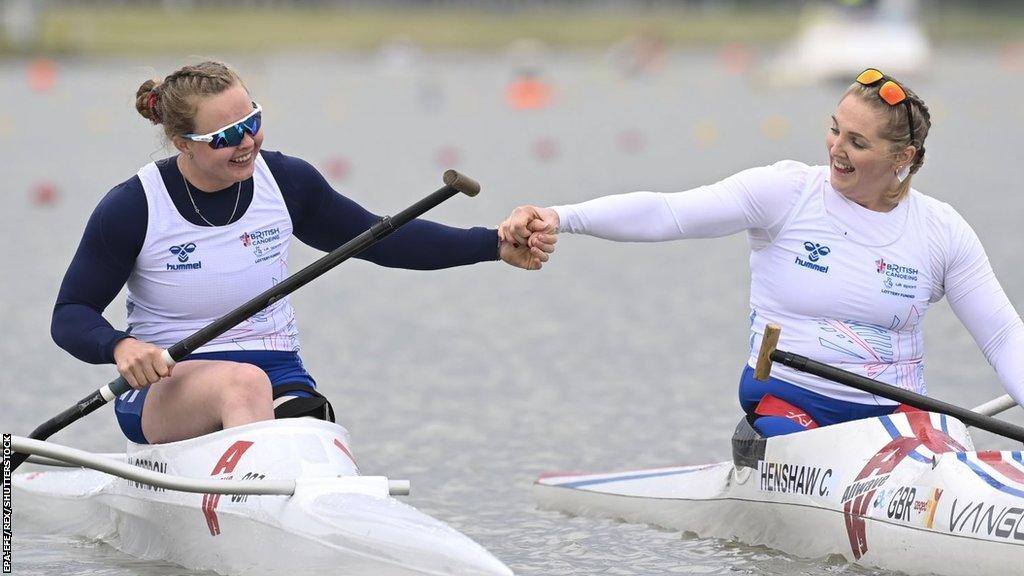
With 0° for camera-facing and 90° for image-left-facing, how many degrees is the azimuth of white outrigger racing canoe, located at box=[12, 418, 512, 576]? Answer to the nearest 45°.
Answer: approximately 315°

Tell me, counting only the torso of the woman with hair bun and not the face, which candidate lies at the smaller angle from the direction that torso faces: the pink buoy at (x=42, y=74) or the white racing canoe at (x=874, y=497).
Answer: the white racing canoe

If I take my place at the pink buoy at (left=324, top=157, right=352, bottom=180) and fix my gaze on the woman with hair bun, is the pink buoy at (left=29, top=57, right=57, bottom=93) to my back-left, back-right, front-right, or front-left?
back-right

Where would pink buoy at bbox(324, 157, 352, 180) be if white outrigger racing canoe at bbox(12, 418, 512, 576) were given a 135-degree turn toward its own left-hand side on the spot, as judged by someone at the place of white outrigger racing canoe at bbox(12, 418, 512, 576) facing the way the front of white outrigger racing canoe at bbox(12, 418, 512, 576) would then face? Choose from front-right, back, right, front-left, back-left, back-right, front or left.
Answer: front

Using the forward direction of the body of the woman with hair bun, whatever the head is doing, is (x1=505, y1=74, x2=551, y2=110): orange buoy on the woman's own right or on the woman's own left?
on the woman's own left

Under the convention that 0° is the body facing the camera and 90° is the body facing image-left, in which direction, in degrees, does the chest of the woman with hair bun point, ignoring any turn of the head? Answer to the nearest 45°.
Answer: approximately 315°

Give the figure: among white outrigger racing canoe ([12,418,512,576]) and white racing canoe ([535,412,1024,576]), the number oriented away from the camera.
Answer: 0

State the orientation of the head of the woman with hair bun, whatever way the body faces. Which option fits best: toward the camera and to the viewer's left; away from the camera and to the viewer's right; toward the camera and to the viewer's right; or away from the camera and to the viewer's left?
toward the camera and to the viewer's right

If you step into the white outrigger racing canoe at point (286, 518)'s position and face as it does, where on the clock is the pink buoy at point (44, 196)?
The pink buoy is roughly at 7 o'clock from the white outrigger racing canoe.

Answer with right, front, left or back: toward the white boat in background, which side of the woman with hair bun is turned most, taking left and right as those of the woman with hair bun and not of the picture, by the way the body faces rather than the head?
left
